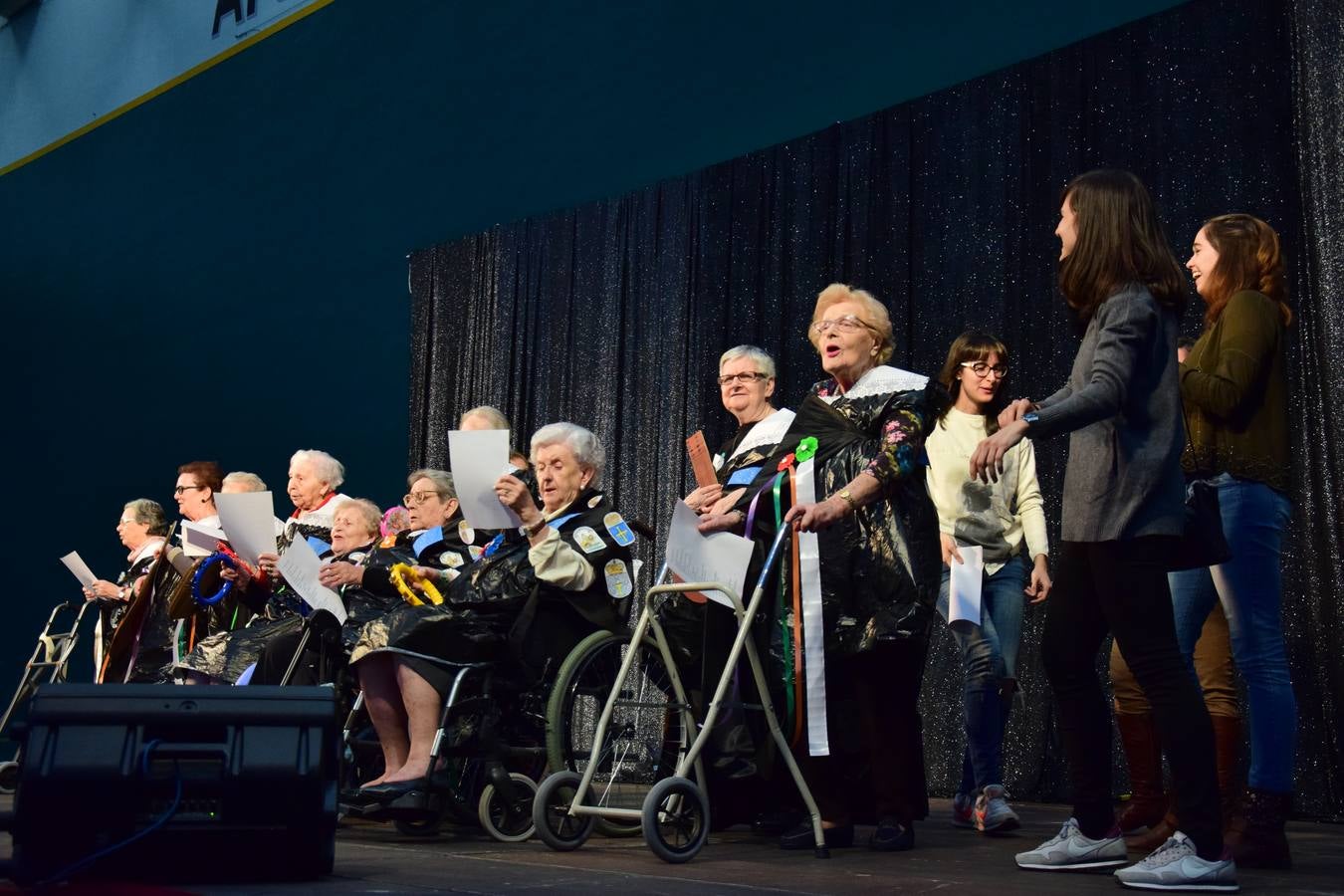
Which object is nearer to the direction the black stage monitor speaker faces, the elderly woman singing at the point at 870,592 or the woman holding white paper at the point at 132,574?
the woman holding white paper

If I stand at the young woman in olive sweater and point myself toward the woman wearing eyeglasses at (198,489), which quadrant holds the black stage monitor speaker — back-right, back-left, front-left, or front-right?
front-left

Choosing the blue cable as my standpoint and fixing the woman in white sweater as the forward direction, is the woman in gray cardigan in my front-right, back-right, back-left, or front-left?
front-right

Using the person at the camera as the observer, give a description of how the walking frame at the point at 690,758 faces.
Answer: facing the viewer and to the left of the viewer

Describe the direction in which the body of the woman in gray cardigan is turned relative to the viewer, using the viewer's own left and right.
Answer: facing to the left of the viewer

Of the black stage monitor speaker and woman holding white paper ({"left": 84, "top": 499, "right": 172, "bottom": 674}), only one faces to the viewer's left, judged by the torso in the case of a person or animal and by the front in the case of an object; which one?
the woman holding white paper

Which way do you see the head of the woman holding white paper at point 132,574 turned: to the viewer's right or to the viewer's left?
to the viewer's left

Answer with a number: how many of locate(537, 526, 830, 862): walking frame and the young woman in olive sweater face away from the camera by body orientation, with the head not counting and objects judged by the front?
0

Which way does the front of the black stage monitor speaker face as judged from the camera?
facing away from the viewer

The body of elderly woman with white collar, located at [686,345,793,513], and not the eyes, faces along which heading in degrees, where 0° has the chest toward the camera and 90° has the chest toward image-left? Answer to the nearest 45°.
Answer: approximately 45°

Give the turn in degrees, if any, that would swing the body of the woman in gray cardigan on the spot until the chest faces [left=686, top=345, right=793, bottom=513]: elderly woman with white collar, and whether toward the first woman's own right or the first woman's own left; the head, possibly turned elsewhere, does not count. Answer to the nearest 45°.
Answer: approximately 45° to the first woman's own right

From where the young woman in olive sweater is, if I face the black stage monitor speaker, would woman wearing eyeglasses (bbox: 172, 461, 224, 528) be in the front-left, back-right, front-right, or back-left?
front-right

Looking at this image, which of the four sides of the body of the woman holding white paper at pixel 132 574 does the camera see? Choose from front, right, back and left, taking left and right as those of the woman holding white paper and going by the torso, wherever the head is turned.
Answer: left

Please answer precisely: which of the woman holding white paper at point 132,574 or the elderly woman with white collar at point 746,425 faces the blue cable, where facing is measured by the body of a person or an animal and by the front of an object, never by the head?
the elderly woman with white collar

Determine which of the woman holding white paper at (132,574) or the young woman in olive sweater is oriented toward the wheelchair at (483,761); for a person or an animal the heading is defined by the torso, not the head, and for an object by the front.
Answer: the young woman in olive sweater

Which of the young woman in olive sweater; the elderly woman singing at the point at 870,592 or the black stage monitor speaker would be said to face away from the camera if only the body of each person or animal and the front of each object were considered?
the black stage monitor speaker

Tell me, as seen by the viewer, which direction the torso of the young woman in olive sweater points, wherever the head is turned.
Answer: to the viewer's left

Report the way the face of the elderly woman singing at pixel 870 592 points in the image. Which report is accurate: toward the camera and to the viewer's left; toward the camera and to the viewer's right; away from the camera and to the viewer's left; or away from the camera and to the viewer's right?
toward the camera and to the viewer's left
